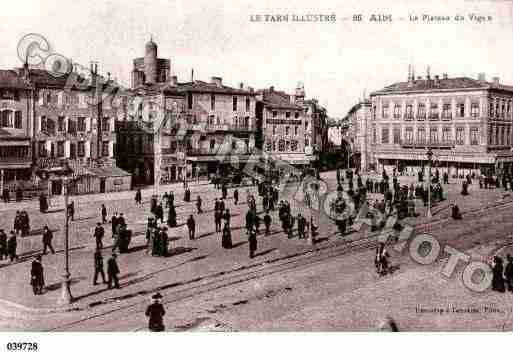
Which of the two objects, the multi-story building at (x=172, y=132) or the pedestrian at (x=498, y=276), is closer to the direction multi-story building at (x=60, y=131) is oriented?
the pedestrian

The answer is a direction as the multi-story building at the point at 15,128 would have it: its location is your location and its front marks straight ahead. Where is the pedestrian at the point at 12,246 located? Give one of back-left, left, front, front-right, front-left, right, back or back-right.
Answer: front-right

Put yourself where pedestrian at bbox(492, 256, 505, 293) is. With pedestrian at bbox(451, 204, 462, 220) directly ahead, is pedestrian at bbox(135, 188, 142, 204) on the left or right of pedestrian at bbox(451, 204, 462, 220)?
left

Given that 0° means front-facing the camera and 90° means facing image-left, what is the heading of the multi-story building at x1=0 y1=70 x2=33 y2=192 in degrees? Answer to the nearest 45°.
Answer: approximately 315°

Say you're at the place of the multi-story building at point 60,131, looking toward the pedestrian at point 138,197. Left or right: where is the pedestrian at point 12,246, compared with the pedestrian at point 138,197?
right

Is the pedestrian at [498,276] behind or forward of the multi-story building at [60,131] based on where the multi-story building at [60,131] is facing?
forward

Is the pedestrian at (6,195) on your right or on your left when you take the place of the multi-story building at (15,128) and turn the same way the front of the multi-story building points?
on your right
